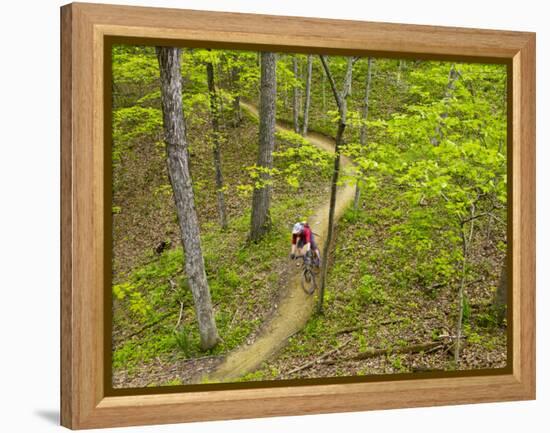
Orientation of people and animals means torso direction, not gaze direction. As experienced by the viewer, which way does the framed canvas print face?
facing the viewer and to the right of the viewer
